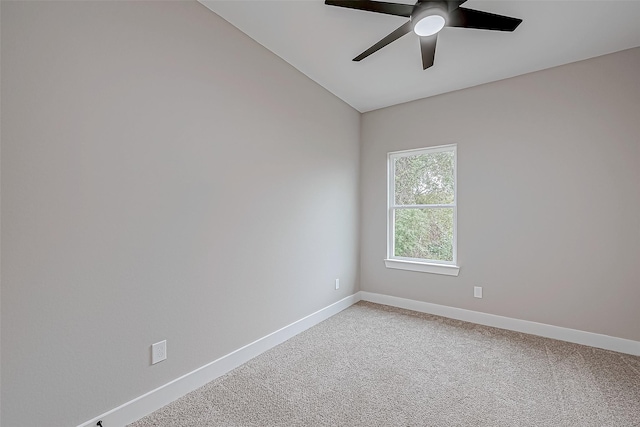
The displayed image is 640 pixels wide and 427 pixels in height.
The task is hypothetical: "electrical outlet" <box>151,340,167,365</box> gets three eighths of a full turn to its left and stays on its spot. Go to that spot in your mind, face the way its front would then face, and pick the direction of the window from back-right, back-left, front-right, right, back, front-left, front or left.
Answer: right

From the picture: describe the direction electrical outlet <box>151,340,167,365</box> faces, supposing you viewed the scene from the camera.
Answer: facing the viewer and to the right of the viewer
